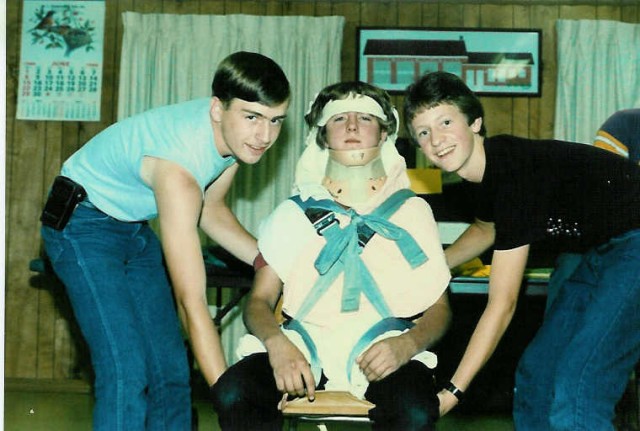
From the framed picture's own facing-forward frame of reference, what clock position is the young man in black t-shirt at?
The young man in black t-shirt is roughly at 12 o'clock from the framed picture.

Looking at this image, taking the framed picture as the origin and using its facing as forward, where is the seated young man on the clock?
The seated young man is roughly at 12 o'clock from the framed picture.

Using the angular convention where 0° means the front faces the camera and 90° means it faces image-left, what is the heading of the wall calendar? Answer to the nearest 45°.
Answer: approximately 0°

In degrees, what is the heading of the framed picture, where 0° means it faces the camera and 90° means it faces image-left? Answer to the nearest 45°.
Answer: approximately 0°

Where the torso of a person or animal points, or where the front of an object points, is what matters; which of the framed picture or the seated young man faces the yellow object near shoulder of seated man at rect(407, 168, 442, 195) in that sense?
the framed picture
